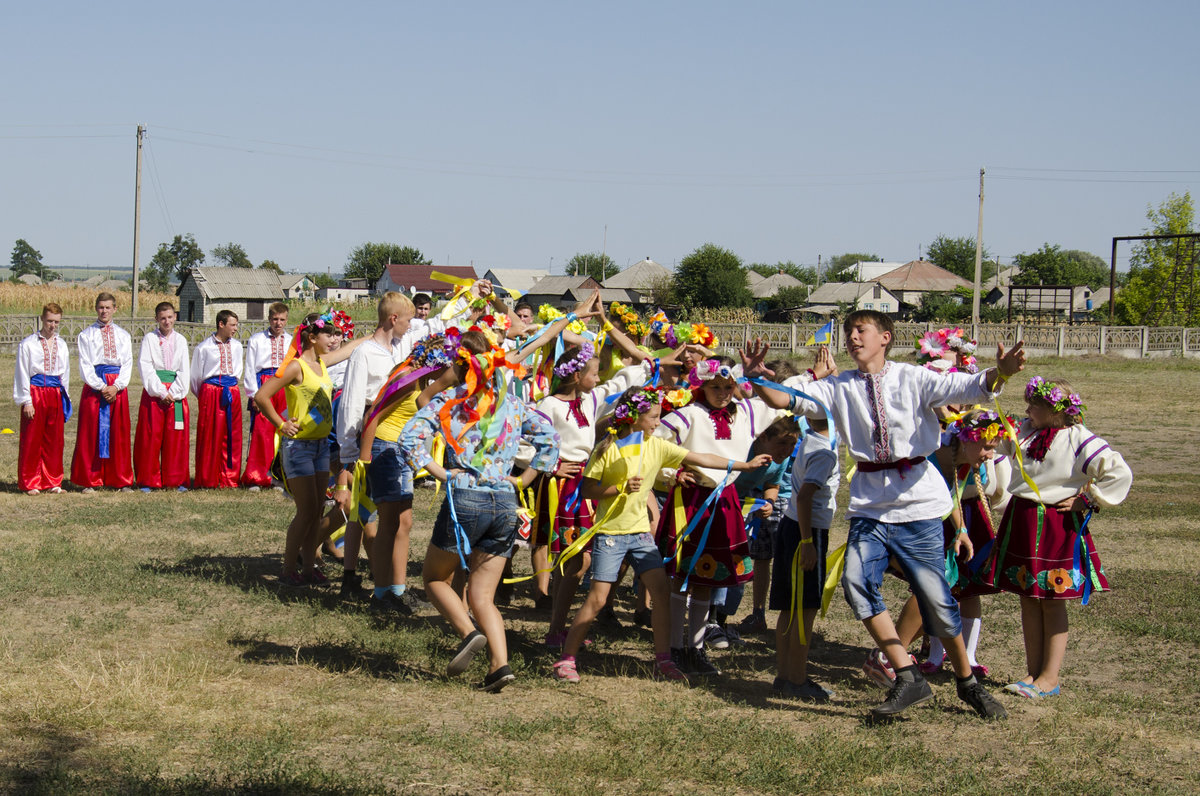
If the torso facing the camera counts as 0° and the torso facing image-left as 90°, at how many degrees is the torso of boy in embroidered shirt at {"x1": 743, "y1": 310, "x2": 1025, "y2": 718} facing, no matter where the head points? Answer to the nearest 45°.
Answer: approximately 0°

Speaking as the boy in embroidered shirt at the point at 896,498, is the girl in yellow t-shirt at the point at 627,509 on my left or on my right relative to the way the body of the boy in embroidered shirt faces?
on my right

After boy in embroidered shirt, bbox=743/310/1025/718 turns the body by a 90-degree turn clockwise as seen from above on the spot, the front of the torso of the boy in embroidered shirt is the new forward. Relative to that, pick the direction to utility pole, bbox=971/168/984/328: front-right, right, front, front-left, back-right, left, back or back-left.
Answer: right
